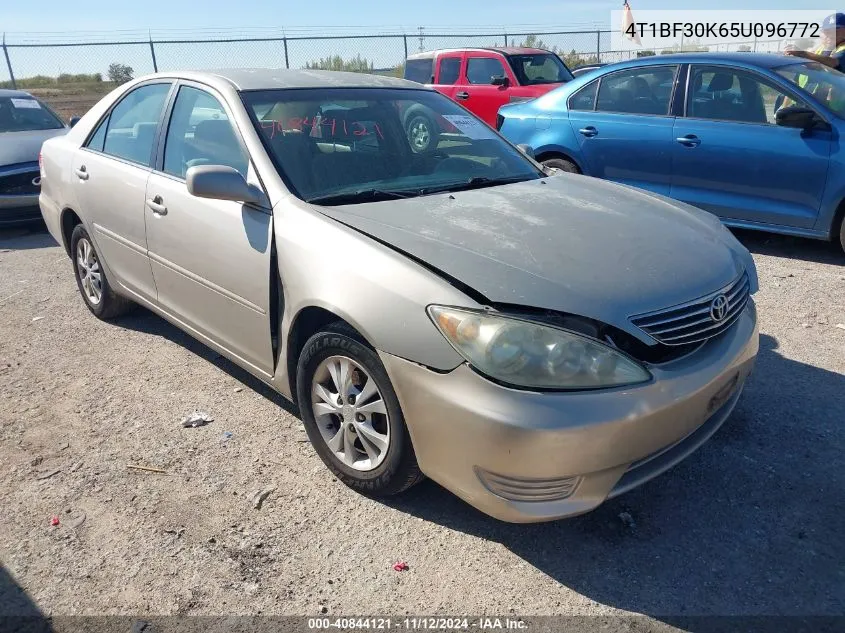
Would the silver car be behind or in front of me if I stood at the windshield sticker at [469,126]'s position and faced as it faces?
behind

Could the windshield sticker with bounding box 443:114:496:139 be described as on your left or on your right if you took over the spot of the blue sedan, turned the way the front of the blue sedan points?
on your right

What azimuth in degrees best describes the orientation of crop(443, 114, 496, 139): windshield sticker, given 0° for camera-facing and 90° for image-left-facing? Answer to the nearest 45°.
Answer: approximately 315°

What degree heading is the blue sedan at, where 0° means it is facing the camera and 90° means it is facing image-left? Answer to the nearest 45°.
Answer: approximately 315°

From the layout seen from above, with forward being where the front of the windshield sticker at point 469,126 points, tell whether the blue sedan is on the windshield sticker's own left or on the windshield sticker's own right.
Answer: on the windshield sticker's own left

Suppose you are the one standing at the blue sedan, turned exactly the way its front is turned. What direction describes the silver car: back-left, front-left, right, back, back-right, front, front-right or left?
back-right
